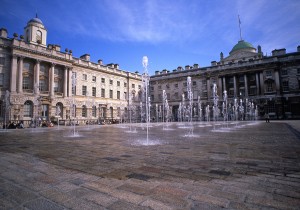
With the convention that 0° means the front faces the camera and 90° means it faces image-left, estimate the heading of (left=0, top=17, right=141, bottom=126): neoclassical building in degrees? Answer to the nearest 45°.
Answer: approximately 315°

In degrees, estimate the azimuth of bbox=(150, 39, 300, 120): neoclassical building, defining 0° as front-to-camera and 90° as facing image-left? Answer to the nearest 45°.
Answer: approximately 45°

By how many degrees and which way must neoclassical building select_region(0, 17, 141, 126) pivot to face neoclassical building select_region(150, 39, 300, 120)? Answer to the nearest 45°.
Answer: approximately 45° to its left

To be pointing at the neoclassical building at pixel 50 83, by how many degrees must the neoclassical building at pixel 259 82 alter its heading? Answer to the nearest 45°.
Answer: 0° — it already faces it
